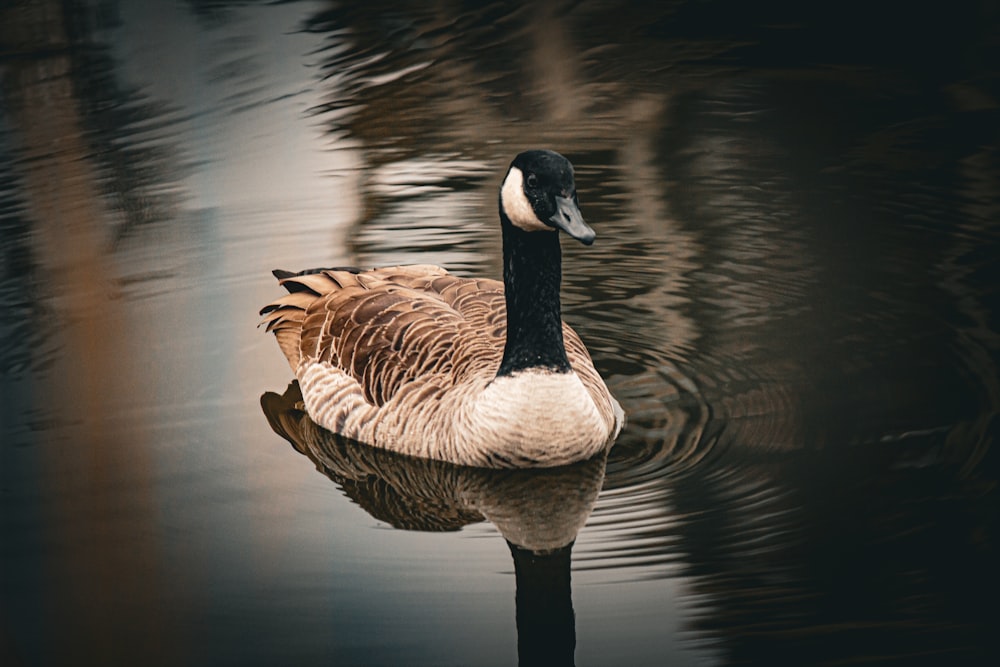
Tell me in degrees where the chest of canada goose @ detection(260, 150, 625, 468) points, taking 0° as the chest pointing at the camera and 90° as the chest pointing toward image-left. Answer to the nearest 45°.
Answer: approximately 315°
